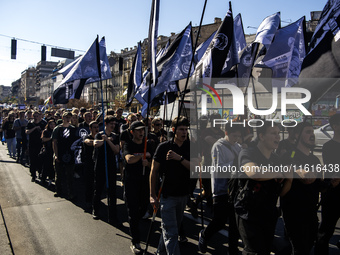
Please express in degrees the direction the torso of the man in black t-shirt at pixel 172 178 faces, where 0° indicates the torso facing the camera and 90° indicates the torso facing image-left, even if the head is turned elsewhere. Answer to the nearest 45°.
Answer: approximately 315°

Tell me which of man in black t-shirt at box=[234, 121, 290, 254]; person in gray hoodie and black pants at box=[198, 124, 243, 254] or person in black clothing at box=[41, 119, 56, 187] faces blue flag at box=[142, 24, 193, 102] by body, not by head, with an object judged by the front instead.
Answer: person in black clothing at box=[41, 119, 56, 187]

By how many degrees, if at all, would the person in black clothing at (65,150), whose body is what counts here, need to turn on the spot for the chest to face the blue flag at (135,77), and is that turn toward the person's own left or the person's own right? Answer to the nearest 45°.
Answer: approximately 135° to the person's own left

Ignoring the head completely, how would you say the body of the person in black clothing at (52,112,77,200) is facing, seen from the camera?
toward the camera

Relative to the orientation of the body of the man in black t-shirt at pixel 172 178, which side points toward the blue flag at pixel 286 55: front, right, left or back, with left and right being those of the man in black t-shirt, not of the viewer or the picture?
left

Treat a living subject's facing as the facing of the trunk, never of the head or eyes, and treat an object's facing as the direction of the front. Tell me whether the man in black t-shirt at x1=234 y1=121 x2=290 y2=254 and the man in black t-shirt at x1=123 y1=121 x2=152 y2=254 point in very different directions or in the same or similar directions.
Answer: same or similar directions

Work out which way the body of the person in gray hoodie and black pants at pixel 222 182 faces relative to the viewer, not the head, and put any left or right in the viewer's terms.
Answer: facing the viewer and to the right of the viewer

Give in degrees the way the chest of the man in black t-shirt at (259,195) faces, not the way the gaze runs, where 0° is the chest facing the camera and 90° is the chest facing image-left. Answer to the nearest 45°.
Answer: approximately 315°

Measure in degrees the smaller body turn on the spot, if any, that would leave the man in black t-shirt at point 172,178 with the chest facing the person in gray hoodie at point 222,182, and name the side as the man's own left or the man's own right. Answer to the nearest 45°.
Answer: approximately 90° to the man's own left
